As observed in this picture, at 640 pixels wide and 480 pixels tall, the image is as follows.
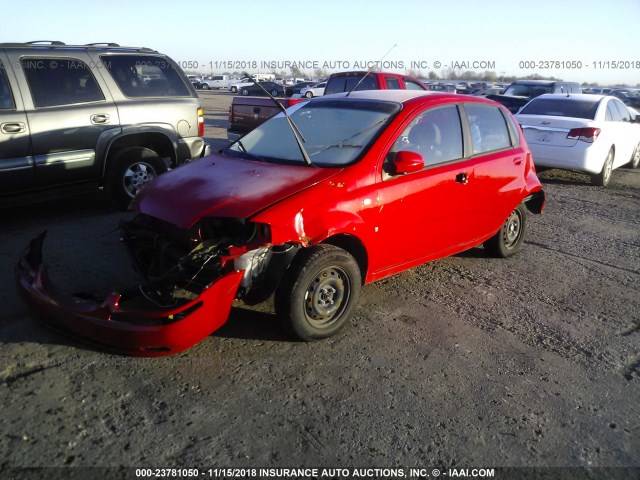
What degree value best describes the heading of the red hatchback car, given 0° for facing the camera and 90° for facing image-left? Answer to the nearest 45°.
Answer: approximately 45°

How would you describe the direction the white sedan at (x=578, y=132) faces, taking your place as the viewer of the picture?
facing away from the viewer and to the right of the viewer

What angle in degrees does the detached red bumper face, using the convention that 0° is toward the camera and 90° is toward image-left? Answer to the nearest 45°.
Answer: approximately 45°

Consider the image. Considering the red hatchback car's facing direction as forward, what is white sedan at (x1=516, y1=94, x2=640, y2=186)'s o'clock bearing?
The white sedan is roughly at 6 o'clock from the red hatchback car.

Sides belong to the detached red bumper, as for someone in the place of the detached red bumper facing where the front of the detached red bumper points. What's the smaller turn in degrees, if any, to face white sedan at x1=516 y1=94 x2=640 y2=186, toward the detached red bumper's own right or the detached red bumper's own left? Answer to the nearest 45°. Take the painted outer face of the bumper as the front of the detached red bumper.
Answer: approximately 180°
